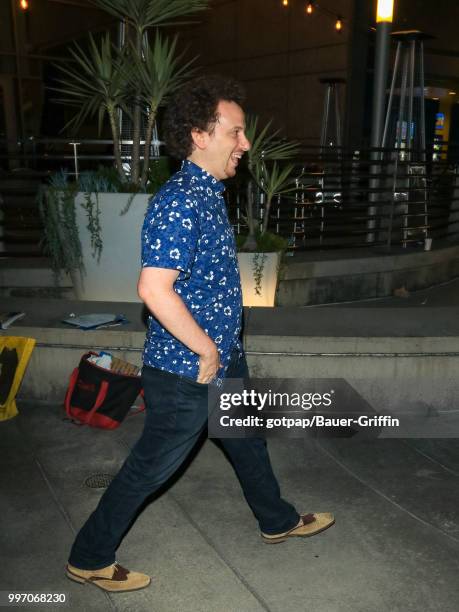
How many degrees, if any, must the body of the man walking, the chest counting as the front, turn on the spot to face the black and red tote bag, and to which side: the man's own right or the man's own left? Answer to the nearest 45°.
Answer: approximately 90° to the man's own left

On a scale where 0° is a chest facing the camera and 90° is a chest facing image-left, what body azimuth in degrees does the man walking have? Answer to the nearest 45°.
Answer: approximately 270°

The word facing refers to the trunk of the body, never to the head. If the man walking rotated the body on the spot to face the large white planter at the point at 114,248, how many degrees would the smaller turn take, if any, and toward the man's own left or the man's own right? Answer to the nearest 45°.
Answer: approximately 90° to the man's own left

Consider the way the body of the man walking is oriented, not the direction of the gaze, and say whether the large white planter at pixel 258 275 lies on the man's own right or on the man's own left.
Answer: on the man's own left

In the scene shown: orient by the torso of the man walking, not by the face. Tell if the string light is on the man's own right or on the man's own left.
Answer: on the man's own left

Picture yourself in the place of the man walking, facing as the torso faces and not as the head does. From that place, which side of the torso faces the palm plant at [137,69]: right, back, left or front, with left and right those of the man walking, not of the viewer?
left

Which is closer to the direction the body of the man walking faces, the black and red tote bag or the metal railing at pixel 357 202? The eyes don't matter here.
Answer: the metal railing

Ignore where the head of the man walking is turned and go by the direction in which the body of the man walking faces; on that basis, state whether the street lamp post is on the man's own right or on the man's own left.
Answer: on the man's own left

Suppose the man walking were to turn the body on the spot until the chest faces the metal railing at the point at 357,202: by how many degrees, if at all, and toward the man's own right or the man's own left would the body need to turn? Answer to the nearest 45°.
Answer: approximately 90° to the man's own left
